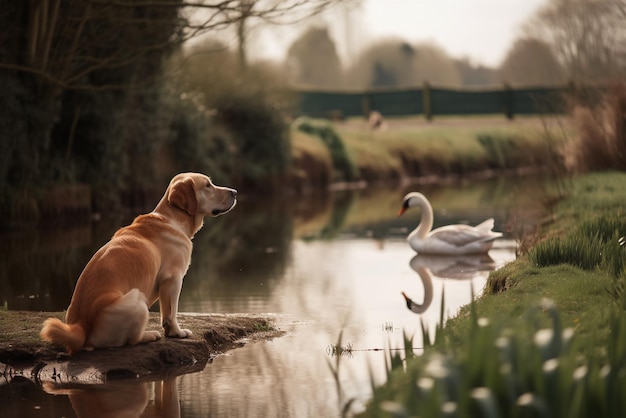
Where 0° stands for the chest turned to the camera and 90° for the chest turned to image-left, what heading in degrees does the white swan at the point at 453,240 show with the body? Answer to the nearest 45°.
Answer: approximately 90°

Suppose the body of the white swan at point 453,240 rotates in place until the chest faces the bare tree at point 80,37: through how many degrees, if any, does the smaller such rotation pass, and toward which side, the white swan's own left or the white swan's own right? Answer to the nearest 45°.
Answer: approximately 45° to the white swan's own right

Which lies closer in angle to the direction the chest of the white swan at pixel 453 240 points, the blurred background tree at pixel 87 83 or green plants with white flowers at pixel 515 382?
the blurred background tree

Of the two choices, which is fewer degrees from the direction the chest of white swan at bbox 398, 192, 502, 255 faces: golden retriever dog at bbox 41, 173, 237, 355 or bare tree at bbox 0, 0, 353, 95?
the bare tree

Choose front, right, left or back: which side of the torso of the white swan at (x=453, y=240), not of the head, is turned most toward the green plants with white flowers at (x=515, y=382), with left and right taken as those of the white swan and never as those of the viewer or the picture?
left

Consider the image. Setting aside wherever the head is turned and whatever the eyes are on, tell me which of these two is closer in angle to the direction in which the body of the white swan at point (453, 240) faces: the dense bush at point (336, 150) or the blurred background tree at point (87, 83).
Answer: the blurred background tree

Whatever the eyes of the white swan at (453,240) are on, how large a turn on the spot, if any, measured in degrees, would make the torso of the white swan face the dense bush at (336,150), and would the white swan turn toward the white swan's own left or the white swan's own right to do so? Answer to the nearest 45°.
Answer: approximately 90° to the white swan's own right

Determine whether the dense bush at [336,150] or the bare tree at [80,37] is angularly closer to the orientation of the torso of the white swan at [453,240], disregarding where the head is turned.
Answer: the bare tree

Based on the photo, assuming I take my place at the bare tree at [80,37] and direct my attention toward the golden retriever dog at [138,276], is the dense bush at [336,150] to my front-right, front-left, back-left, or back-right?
back-left

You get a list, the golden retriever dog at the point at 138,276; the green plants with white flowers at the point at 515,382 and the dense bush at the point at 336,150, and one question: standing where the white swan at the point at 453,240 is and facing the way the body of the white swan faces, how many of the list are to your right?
1

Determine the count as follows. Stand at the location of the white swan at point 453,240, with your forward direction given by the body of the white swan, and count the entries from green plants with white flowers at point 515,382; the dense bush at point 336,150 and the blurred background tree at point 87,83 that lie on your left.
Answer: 1

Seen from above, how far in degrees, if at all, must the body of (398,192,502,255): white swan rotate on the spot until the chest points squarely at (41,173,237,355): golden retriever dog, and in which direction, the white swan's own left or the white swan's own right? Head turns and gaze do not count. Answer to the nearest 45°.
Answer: approximately 90° to the white swan's own left
